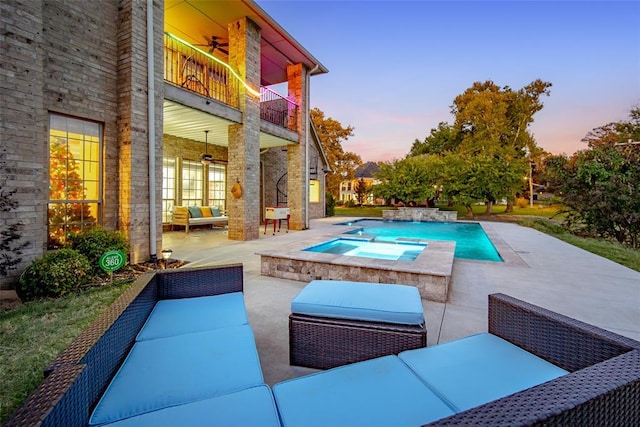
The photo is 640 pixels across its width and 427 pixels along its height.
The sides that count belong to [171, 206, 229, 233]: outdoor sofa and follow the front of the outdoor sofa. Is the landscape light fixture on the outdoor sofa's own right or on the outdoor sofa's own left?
on the outdoor sofa's own right

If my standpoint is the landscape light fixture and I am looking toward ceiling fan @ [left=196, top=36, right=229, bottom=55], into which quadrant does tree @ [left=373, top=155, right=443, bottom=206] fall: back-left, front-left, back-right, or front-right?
front-right

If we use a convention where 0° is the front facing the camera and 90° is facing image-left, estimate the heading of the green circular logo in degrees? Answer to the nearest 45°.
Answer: approximately 0°

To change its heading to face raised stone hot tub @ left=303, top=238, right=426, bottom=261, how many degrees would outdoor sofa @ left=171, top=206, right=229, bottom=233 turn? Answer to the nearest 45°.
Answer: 0° — it already faces it

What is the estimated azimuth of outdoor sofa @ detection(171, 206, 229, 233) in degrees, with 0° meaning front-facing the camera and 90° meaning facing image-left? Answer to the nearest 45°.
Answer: approximately 315°

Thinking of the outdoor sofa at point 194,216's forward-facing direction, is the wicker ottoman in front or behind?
in front

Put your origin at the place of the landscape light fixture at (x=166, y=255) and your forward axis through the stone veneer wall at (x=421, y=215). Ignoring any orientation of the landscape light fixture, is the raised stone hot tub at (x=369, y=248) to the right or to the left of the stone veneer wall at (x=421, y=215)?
right

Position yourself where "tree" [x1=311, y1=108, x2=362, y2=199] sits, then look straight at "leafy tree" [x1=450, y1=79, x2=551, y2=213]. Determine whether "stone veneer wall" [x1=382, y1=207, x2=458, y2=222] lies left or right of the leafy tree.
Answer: right

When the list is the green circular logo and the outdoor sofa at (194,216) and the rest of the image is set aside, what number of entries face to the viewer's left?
0

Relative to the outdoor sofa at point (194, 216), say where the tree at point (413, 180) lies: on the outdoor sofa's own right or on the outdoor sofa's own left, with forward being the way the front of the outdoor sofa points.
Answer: on the outdoor sofa's own left

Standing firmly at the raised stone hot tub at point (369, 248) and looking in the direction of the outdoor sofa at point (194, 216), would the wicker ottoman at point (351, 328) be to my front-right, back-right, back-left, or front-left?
back-left
